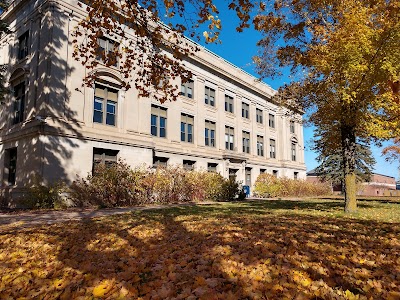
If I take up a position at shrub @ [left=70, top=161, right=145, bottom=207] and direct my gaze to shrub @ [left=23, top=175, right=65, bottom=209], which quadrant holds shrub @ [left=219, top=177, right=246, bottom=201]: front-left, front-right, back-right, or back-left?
back-right

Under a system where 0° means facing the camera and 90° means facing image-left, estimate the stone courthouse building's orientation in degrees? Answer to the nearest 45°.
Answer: approximately 315°

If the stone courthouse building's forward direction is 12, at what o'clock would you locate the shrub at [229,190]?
The shrub is roughly at 10 o'clock from the stone courthouse building.
